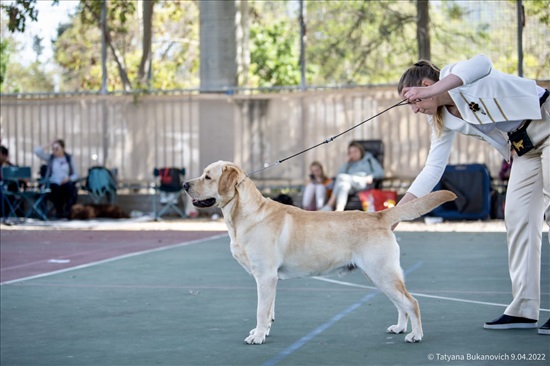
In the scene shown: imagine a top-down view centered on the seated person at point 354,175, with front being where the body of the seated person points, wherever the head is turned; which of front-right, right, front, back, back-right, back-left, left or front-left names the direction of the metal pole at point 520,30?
back-left

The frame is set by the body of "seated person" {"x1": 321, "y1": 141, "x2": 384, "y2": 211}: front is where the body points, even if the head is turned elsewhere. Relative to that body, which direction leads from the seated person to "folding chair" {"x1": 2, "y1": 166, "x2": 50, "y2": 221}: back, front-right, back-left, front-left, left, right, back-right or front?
front-right

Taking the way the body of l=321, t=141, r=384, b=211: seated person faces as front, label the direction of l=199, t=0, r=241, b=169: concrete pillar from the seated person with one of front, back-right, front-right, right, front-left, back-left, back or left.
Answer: right

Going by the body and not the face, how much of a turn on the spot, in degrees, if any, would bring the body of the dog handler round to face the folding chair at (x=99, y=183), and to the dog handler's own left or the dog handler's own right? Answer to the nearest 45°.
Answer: approximately 45° to the dog handler's own right

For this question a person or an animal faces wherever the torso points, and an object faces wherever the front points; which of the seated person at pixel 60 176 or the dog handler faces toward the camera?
the seated person

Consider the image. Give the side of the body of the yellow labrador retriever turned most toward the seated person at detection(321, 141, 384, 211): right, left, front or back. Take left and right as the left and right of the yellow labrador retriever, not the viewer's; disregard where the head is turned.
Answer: right

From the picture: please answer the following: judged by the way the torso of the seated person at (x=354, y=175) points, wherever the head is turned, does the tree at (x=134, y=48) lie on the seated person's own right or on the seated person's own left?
on the seated person's own right

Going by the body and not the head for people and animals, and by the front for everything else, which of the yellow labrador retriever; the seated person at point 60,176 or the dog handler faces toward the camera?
the seated person

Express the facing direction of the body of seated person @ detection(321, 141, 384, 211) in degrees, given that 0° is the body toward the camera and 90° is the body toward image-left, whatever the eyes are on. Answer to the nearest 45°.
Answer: approximately 45°

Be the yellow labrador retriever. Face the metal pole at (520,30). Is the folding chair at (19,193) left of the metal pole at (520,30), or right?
left

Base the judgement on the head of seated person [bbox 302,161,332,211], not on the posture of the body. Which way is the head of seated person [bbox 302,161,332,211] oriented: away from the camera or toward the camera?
toward the camera

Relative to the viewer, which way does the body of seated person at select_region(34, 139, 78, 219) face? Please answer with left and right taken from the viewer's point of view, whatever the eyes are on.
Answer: facing the viewer

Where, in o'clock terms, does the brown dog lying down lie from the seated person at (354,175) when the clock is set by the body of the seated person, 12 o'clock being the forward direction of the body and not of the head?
The brown dog lying down is roughly at 2 o'clock from the seated person.

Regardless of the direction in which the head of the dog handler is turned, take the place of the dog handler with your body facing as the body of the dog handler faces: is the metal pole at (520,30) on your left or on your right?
on your right
